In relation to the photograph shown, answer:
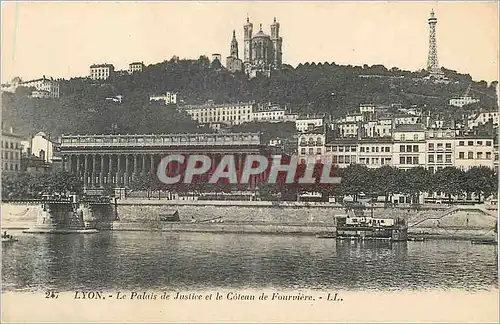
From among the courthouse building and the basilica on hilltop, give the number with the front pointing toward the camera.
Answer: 1

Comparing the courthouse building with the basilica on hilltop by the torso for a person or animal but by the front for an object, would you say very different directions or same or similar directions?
very different directions

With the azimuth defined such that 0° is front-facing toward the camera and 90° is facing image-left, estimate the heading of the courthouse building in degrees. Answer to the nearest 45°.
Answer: approximately 0°

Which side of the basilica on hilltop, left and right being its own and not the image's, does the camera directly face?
back

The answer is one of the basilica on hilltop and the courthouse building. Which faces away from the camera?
the basilica on hilltop
